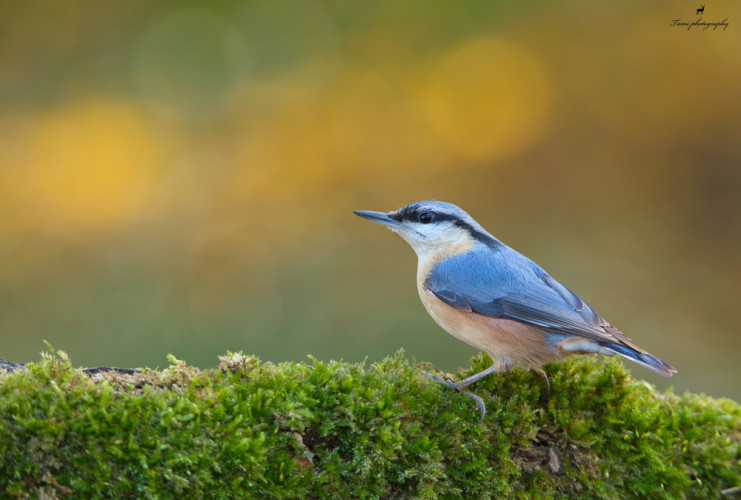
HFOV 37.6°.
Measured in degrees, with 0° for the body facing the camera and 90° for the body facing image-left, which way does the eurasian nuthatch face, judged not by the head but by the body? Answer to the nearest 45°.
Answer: approximately 90°
